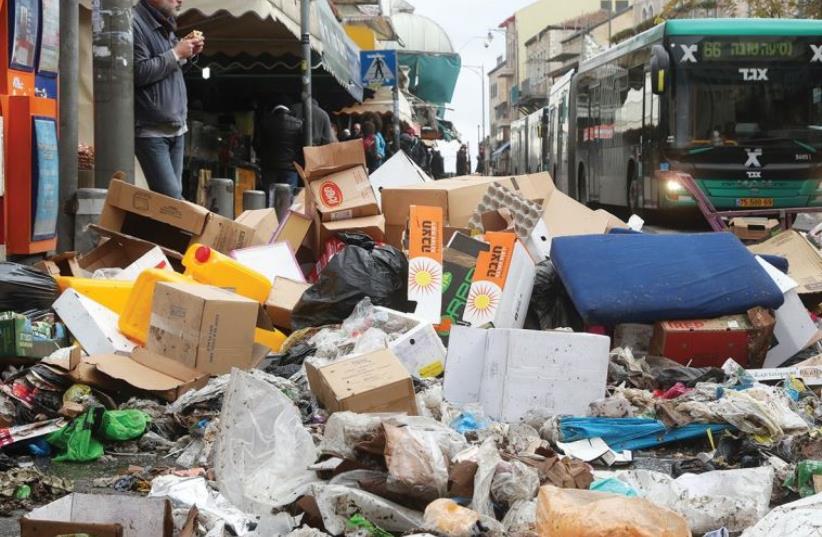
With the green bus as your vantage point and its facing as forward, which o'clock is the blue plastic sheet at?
The blue plastic sheet is roughly at 12 o'clock from the green bus.

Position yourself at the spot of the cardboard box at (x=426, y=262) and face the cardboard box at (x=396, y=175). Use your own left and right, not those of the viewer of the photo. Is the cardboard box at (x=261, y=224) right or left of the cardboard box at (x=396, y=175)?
left

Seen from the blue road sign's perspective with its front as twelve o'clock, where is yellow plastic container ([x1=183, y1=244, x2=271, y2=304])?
The yellow plastic container is roughly at 12 o'clock from the blue road sign.

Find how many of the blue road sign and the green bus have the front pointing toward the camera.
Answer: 2

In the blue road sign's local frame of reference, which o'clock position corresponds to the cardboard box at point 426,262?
The cardboard box is roughly at 12 o'clock from the blue road sign.

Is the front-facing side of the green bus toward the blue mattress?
yes

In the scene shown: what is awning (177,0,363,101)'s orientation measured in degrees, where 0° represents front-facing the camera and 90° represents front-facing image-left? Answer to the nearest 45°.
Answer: approximately 315°

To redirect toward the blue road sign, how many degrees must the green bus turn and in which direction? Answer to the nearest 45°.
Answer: approximately 135° to its right

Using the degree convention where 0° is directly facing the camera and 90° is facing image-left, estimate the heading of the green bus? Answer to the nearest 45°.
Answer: approximately 0°
